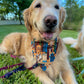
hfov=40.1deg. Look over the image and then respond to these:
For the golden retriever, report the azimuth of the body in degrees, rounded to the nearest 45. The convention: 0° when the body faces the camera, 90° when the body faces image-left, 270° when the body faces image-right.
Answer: approximately 315°

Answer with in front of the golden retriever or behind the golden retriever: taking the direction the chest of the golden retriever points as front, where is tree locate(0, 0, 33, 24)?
behind
